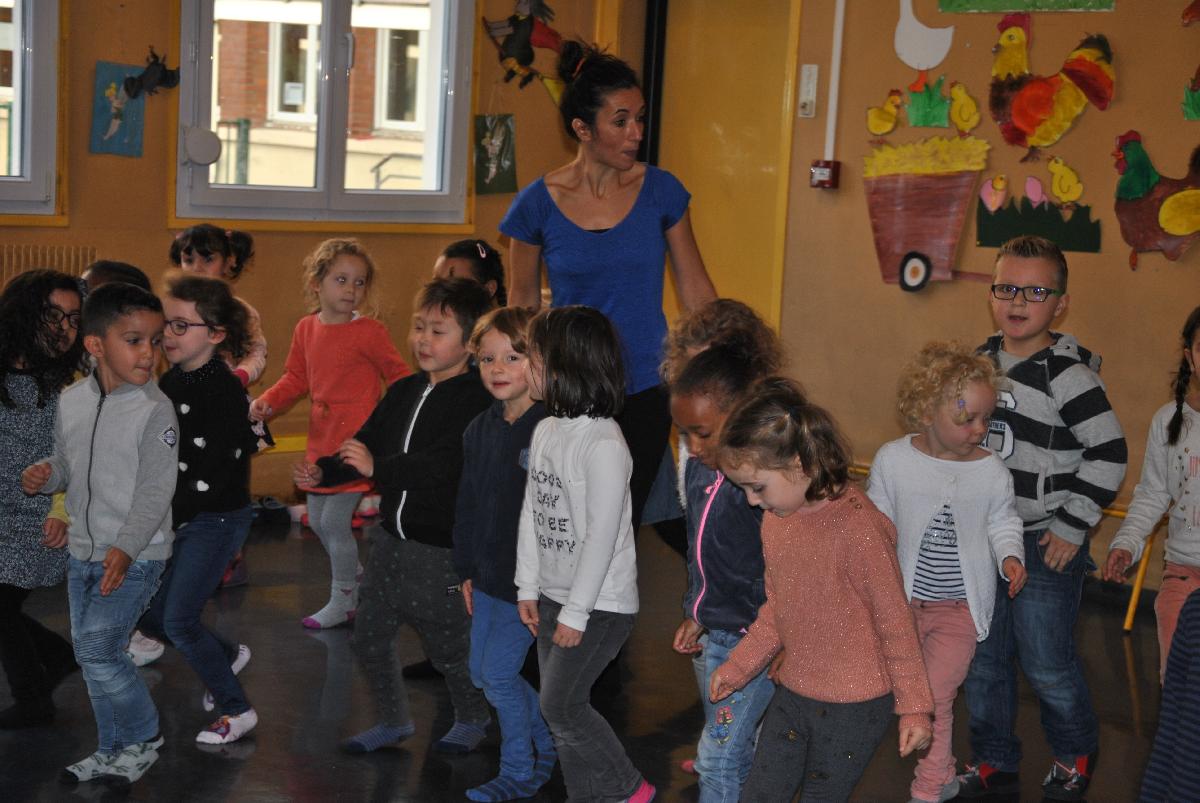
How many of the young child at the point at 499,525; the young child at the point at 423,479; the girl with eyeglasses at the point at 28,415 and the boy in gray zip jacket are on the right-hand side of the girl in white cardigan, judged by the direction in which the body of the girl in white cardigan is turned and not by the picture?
4

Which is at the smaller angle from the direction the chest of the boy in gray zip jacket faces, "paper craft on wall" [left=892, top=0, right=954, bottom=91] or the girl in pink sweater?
the girl in pink sweater

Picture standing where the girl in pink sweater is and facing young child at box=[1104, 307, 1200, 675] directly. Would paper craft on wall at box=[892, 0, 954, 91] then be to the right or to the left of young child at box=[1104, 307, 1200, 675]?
left

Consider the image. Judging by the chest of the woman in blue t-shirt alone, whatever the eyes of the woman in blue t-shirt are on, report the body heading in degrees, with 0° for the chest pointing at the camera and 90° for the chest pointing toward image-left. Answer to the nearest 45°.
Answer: approximately 0°

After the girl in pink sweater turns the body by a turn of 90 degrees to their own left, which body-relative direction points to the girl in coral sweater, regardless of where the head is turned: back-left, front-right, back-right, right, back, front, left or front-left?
back

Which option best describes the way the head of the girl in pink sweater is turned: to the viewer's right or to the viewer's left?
to the viewer's left

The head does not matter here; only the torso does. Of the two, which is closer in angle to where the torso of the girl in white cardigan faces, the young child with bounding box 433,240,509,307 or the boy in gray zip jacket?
the boy in gray zip jacket

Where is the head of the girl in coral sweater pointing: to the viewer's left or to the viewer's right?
to the viewer's right
